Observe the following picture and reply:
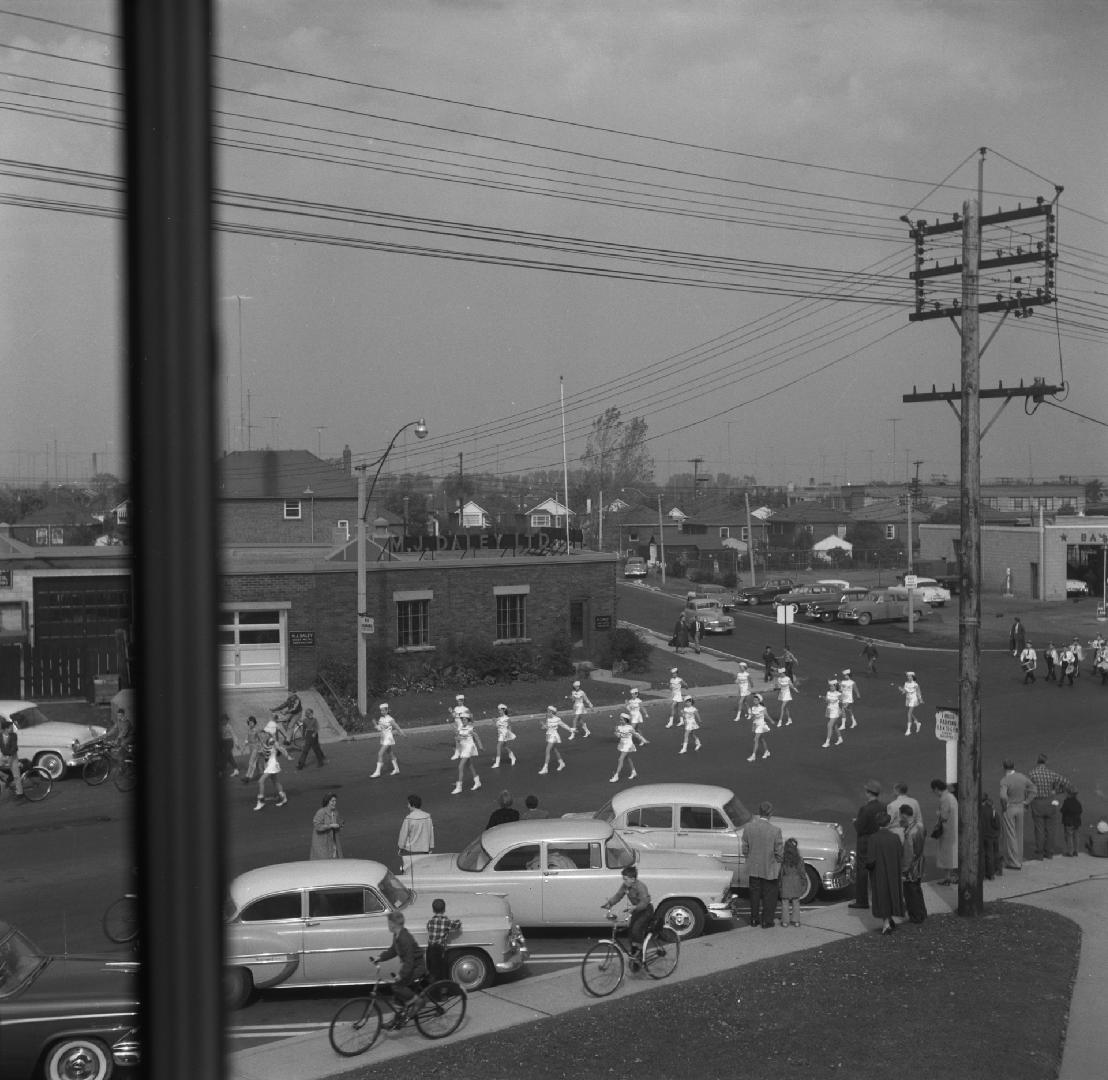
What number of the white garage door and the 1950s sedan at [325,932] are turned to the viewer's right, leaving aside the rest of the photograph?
1

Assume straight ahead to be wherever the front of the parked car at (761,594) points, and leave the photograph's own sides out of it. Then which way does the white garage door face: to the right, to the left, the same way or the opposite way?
to the left

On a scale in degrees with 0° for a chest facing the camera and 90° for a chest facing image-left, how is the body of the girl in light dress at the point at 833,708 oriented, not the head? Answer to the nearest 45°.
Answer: approximately 45°

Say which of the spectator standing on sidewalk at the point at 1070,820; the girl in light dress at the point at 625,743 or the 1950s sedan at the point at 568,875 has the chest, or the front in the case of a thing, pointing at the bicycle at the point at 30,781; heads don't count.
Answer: the girl in light dress

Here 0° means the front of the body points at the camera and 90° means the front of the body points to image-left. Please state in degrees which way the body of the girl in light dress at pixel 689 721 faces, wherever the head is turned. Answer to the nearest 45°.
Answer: approximately 45°

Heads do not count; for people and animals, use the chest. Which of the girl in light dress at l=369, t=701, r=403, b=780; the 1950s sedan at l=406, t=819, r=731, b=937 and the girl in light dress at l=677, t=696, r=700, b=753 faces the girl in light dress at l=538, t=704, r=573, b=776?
the girl in light dress at l=677, t=696, r=700, b=753

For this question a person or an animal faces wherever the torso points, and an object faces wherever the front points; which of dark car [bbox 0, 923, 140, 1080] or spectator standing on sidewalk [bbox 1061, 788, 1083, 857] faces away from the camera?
the spectator standing on sidewalk

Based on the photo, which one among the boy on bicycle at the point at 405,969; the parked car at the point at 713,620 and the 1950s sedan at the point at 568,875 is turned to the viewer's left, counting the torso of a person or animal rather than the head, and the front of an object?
the boy on bicycle

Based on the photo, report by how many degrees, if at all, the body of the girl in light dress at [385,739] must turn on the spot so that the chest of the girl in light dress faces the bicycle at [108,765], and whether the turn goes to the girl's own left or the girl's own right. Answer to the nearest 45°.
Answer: approximately 45° to the girl's own right

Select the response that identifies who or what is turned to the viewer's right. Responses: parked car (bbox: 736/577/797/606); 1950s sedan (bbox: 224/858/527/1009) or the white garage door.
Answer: the 1950s sedan

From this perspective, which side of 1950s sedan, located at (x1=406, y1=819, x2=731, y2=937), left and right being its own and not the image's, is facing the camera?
right

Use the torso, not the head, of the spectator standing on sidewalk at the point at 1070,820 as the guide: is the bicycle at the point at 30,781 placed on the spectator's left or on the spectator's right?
on the spectator's left

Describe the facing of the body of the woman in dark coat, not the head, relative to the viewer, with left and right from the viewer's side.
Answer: facing away from the viewer

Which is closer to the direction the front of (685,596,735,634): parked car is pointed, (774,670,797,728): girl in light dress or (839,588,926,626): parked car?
the girl in light dress
